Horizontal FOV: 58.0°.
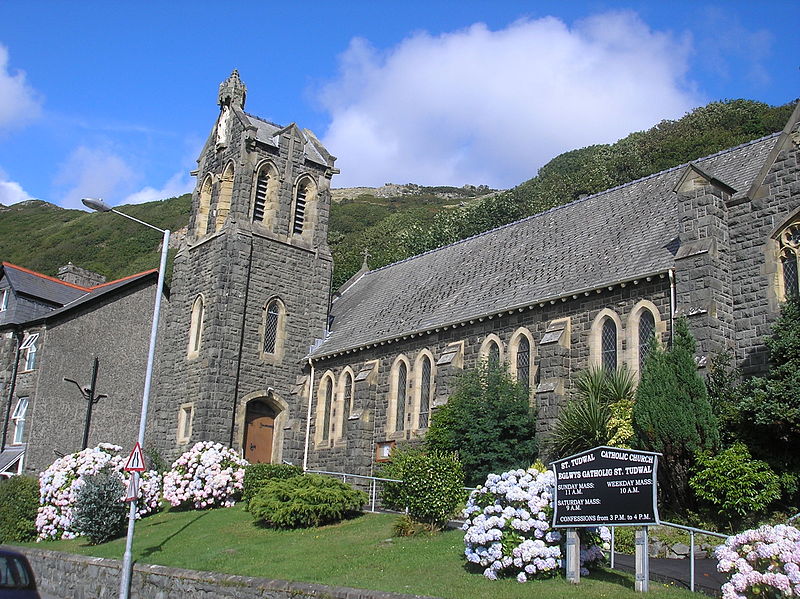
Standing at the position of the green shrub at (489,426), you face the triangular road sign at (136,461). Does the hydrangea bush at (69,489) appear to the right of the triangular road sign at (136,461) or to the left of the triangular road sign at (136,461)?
right

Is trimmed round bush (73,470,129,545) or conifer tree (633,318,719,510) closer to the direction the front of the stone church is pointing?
the trimmed round bush

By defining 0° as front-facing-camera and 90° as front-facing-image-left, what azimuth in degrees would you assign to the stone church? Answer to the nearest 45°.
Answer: approximately 45°

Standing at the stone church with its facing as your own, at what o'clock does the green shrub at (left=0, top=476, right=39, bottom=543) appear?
The green shrub is roughly at 1 o'clock from the stone church.

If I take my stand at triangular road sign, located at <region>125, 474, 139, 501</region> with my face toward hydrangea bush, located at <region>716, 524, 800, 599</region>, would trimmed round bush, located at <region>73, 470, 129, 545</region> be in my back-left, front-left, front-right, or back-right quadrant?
back-left

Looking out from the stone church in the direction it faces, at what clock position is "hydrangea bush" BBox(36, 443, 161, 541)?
The hydrangea bush is roughly at 1 o'clock from the stone church.

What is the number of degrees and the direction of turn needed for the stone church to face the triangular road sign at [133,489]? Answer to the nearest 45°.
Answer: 0° — it already faces it

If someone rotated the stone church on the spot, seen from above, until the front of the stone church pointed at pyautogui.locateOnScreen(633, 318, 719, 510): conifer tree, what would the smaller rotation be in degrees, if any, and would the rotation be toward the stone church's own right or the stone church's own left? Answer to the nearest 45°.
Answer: approximately 90° to the stone church's own left

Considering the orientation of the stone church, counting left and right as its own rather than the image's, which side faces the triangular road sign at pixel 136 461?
front

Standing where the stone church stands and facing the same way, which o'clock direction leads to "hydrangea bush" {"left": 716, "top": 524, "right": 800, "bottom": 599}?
The hydrangea bush is roughly at 10 o'clock from the stone church.
